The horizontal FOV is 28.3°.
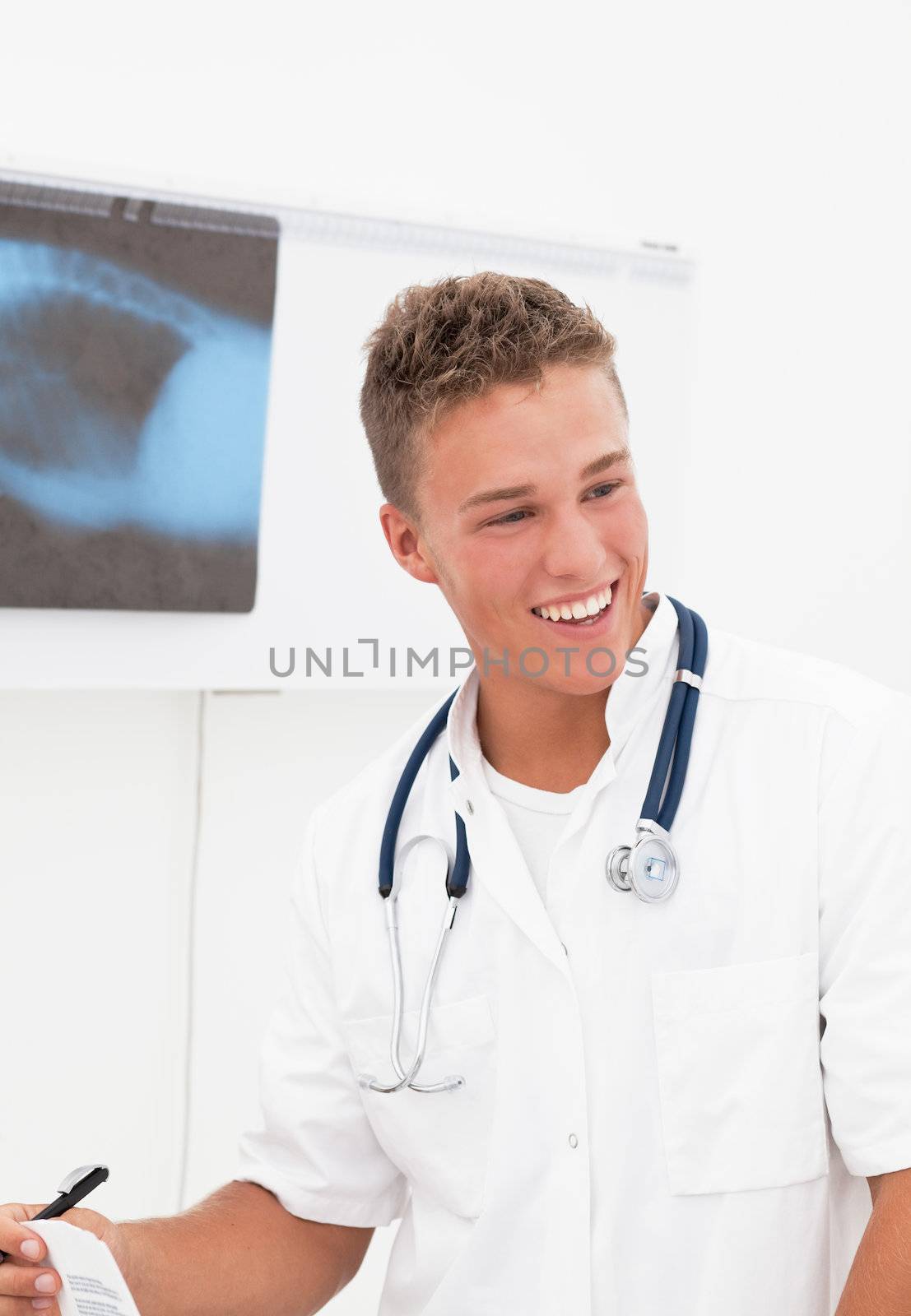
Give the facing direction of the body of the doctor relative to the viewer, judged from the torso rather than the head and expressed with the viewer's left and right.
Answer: facing the viewer

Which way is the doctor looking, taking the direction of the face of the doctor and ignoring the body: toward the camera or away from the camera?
toward the camera

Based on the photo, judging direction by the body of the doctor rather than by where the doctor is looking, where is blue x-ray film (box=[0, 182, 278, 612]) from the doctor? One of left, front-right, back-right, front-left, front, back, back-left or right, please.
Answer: back-right
